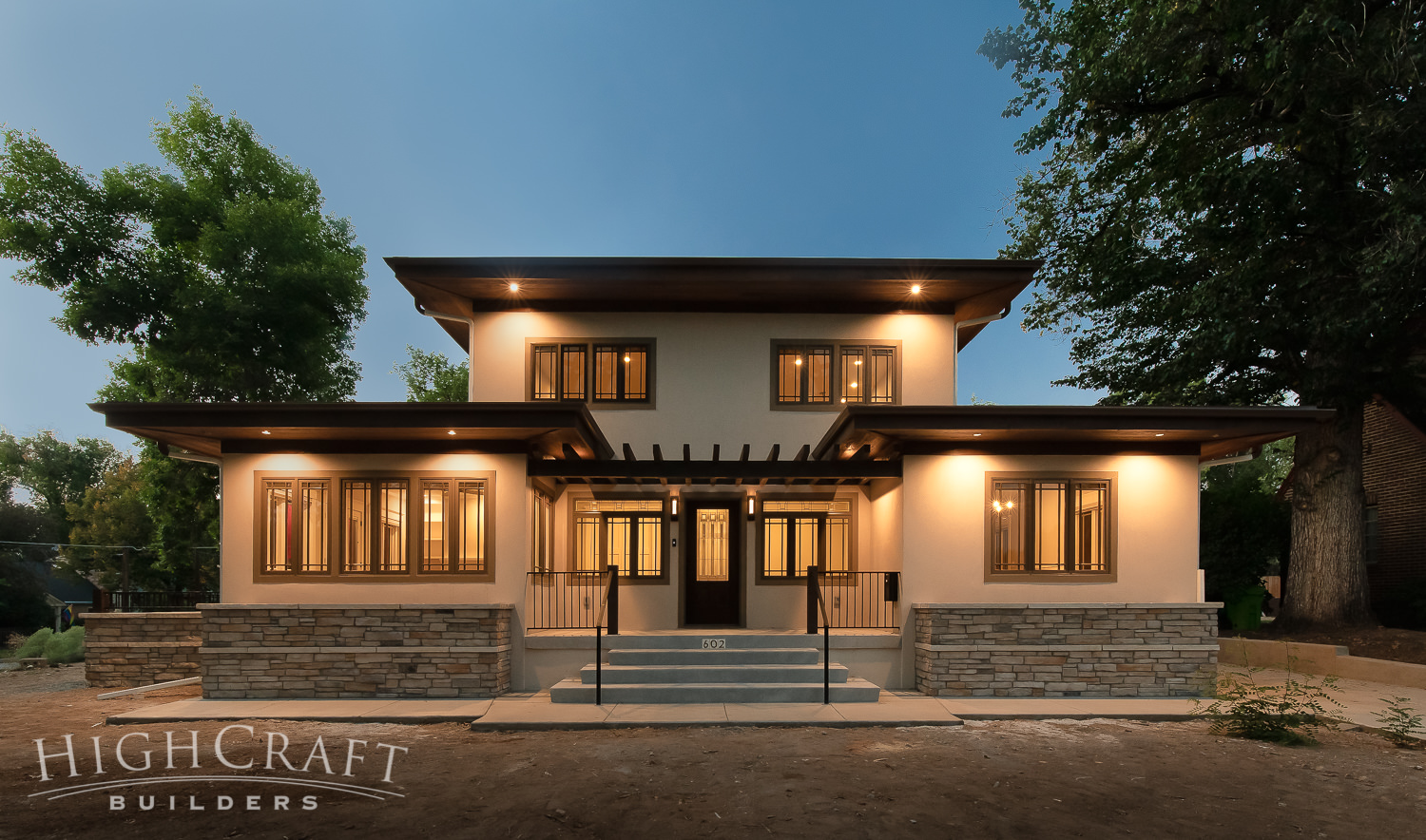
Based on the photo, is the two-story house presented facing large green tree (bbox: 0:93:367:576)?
no

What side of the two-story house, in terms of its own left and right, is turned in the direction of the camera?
front

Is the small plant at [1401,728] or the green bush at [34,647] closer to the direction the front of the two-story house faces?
the small plant

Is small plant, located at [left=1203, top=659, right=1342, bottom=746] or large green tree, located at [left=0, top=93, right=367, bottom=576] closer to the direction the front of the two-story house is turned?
the small plant

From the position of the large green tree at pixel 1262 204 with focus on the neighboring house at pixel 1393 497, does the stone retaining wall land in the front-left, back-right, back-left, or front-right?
back-left

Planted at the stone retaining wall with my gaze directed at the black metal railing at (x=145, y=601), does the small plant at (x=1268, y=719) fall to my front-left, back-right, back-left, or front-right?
back-right

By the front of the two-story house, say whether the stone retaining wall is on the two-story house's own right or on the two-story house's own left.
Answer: on the two-story house's own right
